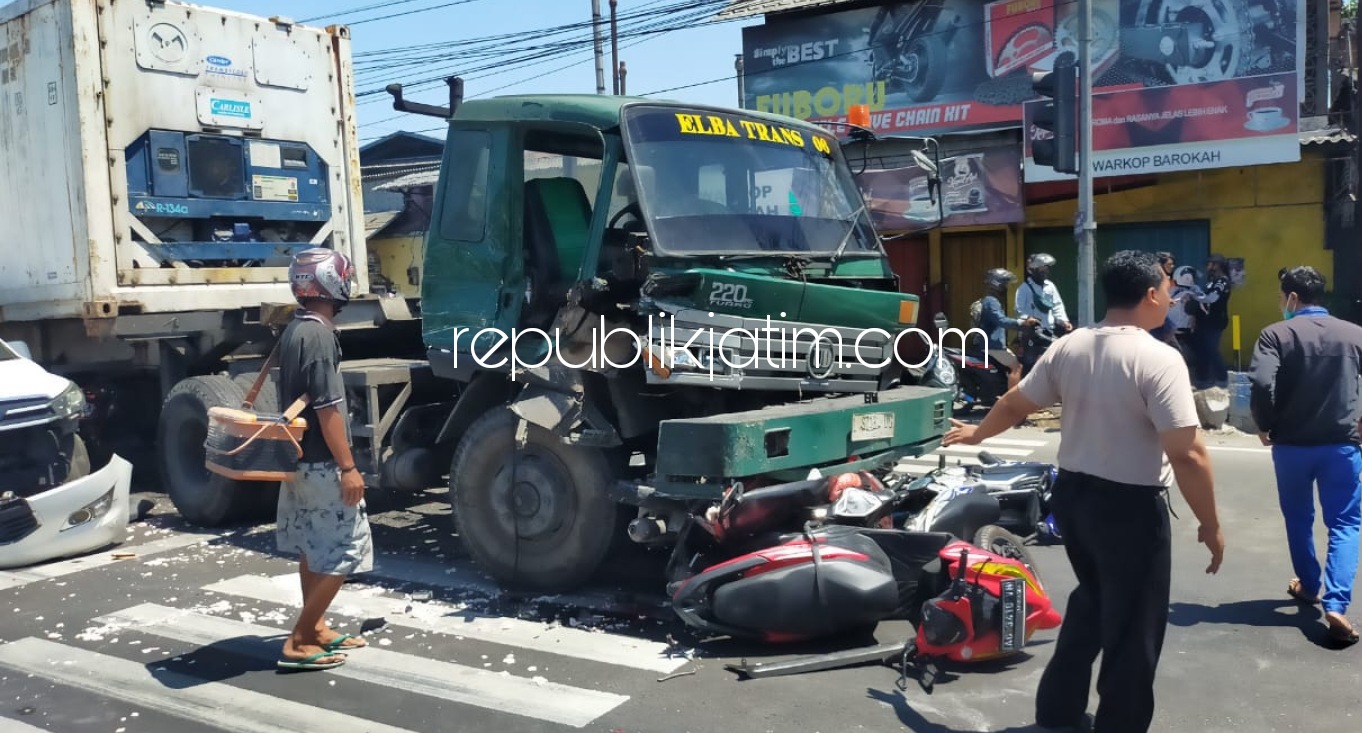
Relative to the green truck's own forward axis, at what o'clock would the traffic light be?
The traffic light is roughly at 9 o'clock from the green truck.

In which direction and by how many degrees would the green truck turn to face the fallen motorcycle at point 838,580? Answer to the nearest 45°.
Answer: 0° — it already faces it

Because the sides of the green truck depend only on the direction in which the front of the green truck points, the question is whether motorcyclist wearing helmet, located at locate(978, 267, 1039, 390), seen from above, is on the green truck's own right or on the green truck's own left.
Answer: on the green truck's own left

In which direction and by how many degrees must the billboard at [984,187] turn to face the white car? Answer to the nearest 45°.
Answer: approximately 45° to its right

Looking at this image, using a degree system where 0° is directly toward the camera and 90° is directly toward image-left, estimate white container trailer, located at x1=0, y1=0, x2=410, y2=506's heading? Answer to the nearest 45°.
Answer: approximately 315°

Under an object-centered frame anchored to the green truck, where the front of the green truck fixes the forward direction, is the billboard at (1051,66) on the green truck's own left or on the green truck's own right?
on the green truck's own left

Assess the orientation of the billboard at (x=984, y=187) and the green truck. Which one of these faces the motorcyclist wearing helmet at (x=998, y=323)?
the billboard
